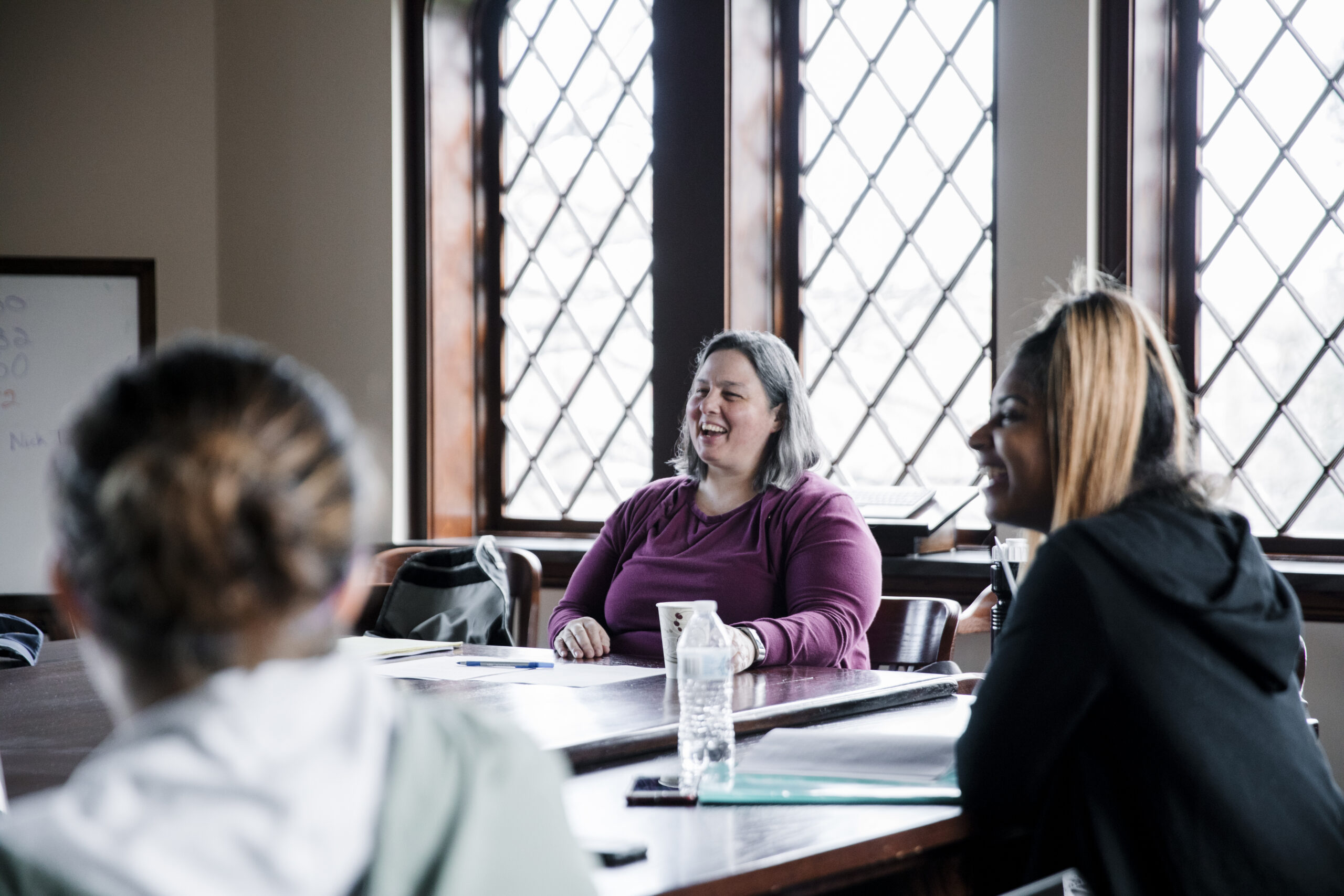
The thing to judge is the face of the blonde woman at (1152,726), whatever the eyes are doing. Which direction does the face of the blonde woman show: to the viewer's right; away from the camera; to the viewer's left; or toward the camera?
to the viewer's left

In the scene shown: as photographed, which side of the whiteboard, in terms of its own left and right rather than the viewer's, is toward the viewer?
front

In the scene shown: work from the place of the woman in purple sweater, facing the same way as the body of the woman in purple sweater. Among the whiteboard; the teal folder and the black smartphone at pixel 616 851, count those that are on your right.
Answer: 1

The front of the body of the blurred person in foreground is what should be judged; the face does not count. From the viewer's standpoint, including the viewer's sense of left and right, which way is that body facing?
facing away from the viewer

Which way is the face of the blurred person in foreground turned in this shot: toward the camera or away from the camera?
away from the camera

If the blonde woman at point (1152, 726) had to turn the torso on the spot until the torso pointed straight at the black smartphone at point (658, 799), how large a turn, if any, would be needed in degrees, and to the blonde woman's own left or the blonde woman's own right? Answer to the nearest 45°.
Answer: approximately 45° to the blonde woman's own left

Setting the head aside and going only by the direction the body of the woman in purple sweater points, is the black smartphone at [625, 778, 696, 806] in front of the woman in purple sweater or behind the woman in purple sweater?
in front

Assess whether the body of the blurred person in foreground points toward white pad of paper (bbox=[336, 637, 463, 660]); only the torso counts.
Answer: yes

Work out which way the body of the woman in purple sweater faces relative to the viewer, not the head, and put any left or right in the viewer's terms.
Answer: facing the viewer and to the left of the viewer

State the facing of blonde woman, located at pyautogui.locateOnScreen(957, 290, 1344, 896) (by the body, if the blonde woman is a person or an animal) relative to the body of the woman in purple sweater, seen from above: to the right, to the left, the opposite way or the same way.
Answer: to the right

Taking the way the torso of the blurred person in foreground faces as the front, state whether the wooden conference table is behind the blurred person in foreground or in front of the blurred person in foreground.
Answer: in front

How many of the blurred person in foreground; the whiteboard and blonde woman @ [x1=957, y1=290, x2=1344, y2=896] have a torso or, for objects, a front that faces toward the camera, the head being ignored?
1

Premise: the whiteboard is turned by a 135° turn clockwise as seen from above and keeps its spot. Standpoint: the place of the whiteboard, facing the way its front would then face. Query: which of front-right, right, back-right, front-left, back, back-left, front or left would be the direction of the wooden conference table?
back-left

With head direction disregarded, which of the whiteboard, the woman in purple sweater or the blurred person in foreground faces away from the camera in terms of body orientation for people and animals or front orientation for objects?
the blurred person in foreground

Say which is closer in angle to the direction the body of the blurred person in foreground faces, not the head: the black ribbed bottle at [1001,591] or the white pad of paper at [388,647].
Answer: the white pad of paper

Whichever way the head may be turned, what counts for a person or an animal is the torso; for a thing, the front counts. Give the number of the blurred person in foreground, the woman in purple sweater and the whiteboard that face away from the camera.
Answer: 1
